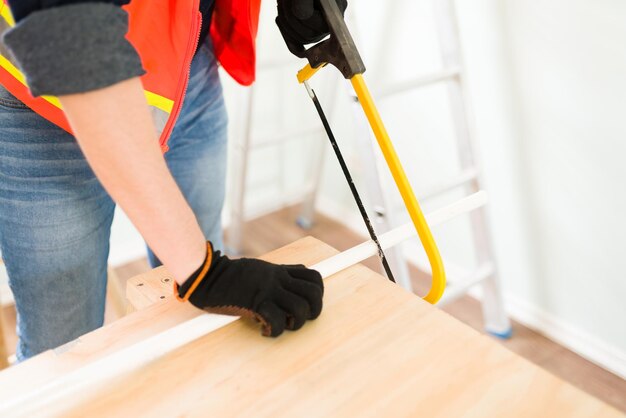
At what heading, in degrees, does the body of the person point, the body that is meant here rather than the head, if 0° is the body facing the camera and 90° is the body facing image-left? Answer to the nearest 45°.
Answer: approximately 315°

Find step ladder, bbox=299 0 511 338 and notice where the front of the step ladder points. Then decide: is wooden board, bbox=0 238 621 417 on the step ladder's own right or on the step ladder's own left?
on the step ladder's own right

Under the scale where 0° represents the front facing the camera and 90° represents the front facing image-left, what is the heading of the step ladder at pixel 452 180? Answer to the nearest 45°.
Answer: approximately 315°

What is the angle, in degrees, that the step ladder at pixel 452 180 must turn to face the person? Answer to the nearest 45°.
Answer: approximately 90° to its right

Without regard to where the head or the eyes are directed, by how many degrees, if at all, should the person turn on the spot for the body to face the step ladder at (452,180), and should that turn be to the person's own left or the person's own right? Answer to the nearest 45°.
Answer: approximately 90° to the person's own left
